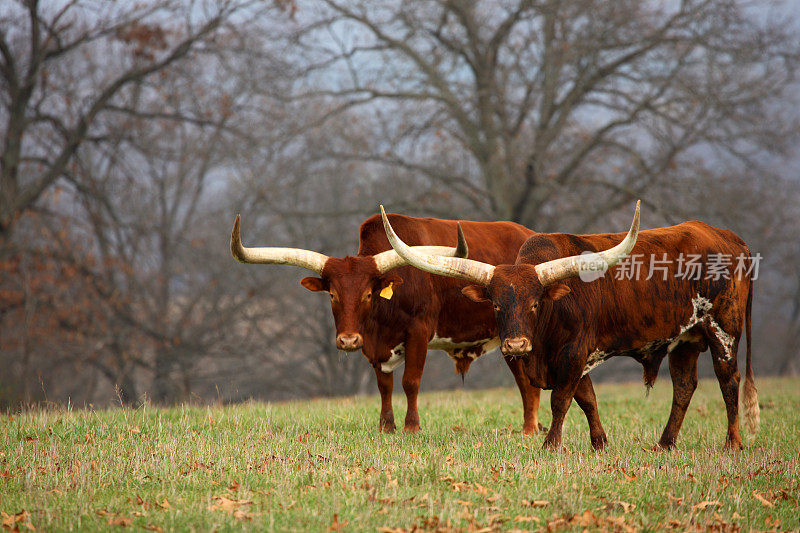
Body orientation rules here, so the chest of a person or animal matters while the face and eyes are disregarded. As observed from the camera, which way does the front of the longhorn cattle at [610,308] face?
facing the viewer and to the left of the viewer

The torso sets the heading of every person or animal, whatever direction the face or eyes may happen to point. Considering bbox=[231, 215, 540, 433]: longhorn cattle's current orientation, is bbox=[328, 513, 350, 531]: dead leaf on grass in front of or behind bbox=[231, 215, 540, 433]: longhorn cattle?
in front

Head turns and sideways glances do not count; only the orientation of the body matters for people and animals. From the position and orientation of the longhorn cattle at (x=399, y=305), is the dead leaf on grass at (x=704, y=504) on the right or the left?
on its left

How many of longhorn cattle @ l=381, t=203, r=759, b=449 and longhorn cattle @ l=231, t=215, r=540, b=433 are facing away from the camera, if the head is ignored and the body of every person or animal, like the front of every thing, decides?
0

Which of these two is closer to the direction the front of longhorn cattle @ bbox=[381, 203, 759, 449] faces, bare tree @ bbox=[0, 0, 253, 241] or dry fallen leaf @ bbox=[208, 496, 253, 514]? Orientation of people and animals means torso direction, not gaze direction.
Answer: the dry fallen leaf

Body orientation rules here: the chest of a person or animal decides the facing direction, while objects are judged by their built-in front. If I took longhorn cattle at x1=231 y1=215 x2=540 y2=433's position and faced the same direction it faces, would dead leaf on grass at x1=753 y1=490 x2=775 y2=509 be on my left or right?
on my left
